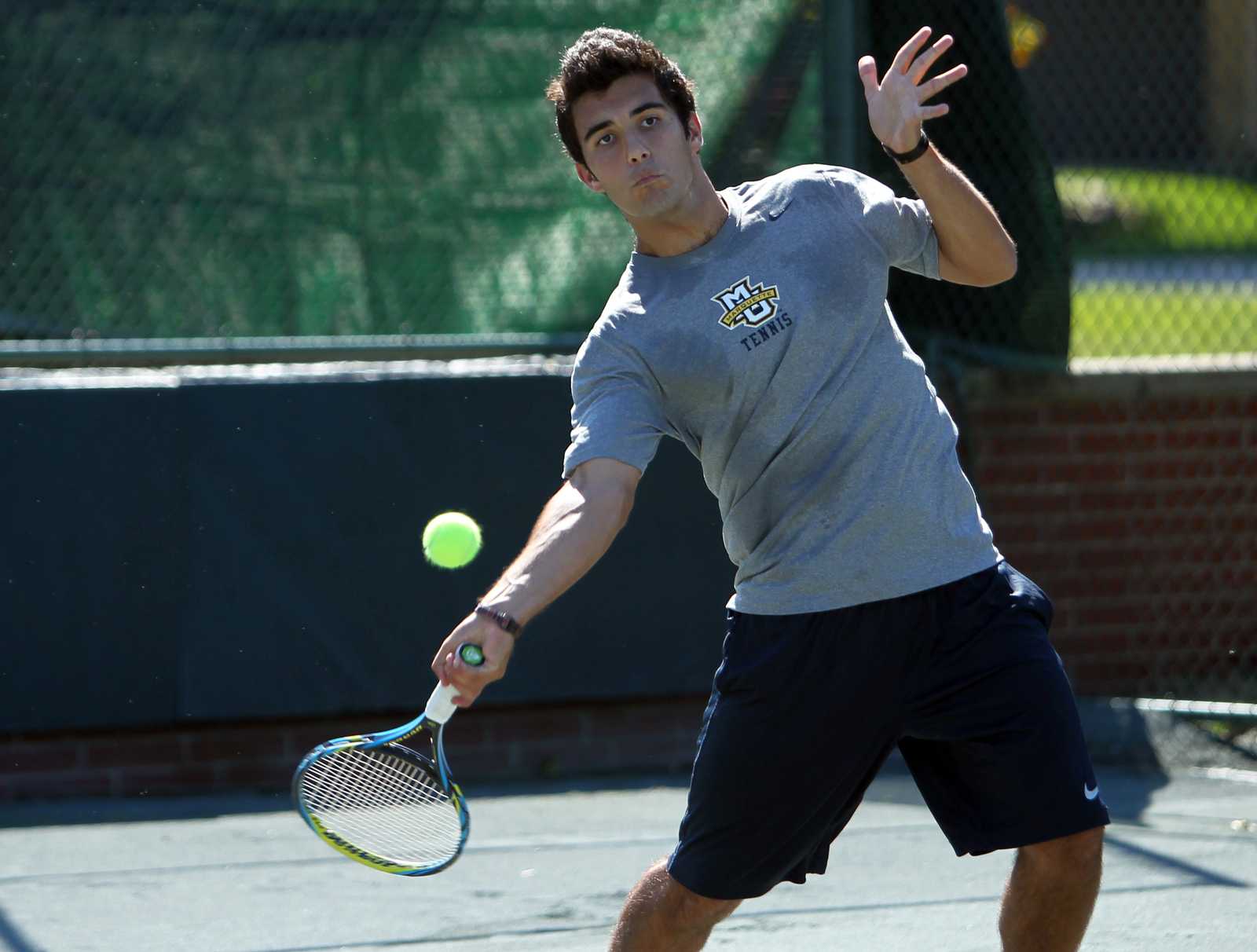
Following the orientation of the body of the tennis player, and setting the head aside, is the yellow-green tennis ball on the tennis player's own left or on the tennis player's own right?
on the tennis player's own right

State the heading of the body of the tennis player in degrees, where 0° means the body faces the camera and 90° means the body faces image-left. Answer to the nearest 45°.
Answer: approximately 0°
